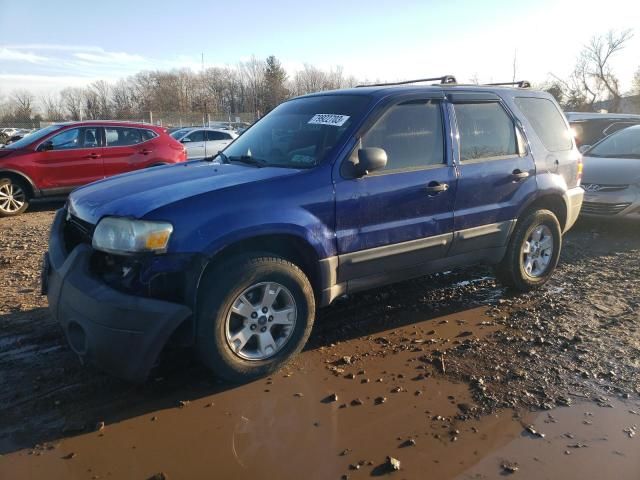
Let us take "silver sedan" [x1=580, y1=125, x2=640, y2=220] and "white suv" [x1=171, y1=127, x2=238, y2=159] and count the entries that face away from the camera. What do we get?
0

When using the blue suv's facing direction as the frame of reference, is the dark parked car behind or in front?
behind

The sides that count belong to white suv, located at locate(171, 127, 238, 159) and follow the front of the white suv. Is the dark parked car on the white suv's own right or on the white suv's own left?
on the white suv's own left

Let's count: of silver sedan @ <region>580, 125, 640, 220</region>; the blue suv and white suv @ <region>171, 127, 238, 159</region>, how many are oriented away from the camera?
0

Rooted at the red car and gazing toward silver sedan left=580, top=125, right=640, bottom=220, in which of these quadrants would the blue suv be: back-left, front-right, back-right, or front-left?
front-right

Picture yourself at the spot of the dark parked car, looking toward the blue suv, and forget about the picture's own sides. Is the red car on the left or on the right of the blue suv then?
right

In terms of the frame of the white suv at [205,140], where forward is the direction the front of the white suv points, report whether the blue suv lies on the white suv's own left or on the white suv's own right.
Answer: on the white suv's own left

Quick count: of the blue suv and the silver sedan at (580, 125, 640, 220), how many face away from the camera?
0

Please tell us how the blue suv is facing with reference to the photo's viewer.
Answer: facing the viewer and to the left of the viewer

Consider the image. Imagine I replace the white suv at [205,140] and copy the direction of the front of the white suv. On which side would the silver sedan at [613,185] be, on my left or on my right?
on my left
